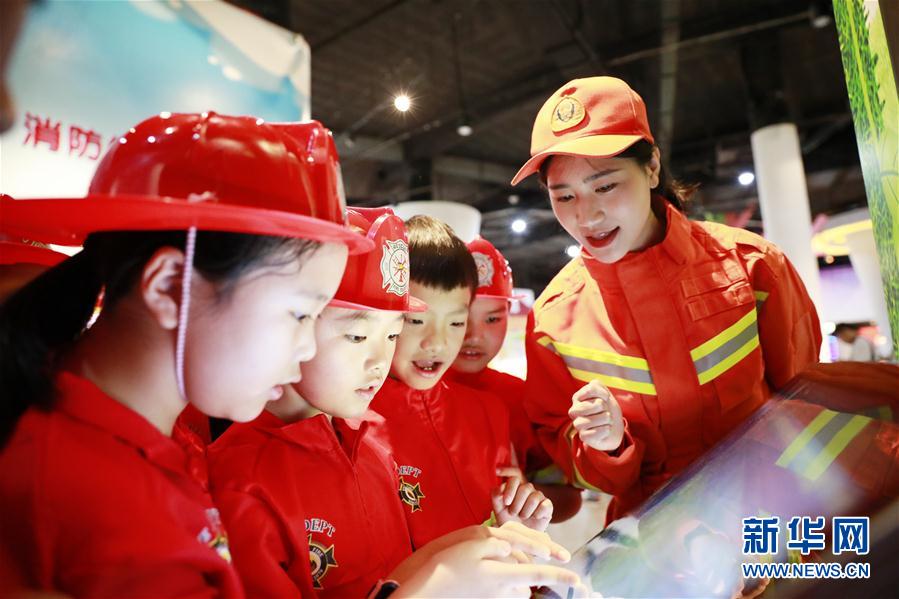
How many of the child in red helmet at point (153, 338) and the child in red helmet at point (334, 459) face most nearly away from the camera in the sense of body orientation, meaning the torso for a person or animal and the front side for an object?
0

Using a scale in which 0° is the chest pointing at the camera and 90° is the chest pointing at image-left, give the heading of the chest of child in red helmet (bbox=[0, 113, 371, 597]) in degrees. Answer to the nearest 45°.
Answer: approximately 270°

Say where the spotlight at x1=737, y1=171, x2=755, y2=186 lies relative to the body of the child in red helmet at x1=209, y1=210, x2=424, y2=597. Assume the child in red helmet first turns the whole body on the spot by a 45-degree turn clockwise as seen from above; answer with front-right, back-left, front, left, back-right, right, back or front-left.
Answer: back-left

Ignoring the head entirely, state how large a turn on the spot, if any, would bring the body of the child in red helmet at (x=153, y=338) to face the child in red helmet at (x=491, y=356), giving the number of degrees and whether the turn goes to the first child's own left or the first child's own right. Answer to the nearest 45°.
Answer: approximately 45° to the first child's own left

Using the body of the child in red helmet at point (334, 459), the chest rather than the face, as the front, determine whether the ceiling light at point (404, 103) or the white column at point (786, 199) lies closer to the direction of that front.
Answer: the white column

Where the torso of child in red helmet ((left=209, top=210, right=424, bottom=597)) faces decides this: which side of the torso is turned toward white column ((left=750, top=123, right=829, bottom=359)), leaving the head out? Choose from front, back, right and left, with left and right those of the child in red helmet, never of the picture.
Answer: left

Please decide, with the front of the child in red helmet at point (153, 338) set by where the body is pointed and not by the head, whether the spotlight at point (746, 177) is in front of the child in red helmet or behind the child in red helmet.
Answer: in front

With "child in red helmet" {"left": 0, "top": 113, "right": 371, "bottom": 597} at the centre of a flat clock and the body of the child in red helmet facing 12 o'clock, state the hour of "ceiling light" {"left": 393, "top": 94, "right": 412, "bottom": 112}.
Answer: The ceiling light is roughly at 10 o'clock from the child in red helmet.

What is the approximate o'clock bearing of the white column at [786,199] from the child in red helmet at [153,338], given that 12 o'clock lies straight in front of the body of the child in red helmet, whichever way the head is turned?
The white column is roughly at 11 o'clock from the child in red helmet.

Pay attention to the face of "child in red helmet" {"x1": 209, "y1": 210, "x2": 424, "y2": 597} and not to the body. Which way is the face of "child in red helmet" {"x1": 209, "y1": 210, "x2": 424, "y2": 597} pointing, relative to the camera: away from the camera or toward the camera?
toward the camera
